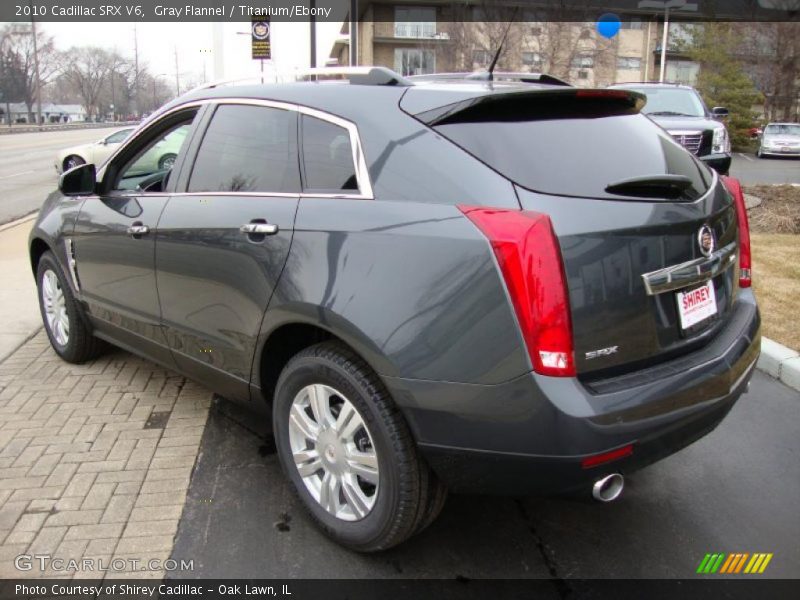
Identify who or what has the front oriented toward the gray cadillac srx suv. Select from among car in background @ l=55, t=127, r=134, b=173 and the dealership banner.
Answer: the dealership banner

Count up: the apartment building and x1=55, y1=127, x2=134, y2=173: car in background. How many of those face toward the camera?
1

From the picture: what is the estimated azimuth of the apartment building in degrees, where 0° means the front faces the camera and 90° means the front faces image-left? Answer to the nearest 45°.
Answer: approximately 0°

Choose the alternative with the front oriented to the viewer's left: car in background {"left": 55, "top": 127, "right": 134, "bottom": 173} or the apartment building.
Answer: the car in background

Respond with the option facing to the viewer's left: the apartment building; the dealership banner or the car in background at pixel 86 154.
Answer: the car in background

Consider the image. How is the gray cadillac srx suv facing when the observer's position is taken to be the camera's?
facing away from the viewer and to the left of the viewer

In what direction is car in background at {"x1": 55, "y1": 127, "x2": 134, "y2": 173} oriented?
to the viewer's left

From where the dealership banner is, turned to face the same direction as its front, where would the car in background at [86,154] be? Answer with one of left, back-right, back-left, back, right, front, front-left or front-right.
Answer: front-right
